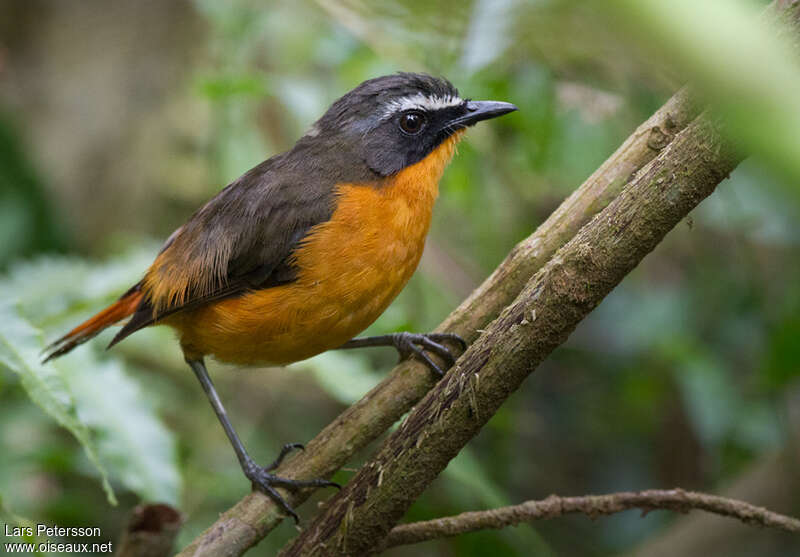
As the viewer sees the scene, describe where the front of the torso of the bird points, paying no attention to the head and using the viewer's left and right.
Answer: facing to the right of the viewer

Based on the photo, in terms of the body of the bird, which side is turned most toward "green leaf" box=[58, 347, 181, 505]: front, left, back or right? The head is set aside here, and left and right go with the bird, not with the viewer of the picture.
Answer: back
